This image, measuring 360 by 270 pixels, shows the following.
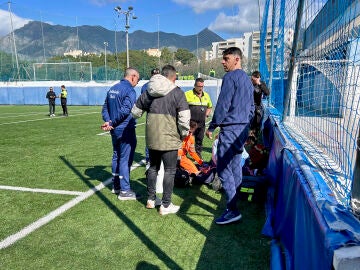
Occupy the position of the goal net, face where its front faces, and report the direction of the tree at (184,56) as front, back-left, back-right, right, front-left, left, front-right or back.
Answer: left

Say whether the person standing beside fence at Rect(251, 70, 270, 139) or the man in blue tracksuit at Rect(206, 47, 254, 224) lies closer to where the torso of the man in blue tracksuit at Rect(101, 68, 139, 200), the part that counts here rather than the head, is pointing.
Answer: the person standing beside fence

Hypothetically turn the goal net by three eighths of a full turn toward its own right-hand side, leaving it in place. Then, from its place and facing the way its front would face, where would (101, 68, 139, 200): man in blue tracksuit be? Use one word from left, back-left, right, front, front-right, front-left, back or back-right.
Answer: back-left

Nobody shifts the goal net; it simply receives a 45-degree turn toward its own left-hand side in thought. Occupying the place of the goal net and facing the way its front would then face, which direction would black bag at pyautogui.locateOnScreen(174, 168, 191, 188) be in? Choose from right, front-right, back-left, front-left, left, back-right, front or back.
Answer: front-right

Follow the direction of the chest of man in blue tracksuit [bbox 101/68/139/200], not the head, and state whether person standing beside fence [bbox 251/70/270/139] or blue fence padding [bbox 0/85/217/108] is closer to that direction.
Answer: the person standing beside fence

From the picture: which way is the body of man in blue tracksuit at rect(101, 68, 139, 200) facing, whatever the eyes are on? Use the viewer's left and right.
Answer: facing away from the viewer and to the right of the viewer

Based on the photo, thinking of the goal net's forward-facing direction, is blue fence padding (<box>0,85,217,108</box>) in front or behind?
in front

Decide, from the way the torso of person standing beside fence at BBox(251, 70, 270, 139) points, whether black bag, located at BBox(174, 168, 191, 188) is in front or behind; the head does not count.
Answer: in front

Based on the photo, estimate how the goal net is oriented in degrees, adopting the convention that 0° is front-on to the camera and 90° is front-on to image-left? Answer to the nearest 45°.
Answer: approximately 0°

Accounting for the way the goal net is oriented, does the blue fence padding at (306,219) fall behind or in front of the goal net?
in front

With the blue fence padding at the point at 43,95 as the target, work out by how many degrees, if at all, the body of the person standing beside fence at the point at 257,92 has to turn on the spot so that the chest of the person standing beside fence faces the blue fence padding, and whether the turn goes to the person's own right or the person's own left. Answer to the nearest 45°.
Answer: approximately 90° to the person's own right

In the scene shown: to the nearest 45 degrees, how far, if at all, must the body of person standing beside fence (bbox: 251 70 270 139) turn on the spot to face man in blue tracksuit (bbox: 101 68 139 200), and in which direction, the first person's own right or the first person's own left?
0° — they already face them

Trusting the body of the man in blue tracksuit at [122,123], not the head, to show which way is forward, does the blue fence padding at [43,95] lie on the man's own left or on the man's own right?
on the man's own left

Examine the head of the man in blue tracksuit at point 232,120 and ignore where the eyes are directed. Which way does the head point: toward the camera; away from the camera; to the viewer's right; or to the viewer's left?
to the viewer's left

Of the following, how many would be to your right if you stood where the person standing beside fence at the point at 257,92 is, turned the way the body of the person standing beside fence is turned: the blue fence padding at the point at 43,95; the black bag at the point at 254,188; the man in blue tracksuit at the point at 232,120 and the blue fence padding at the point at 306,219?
1

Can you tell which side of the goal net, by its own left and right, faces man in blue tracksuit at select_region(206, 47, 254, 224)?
front
